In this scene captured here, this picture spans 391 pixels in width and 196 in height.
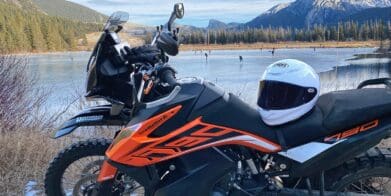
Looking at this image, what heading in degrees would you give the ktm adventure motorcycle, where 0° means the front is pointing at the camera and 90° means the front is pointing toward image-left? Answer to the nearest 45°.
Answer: approximately 90°
